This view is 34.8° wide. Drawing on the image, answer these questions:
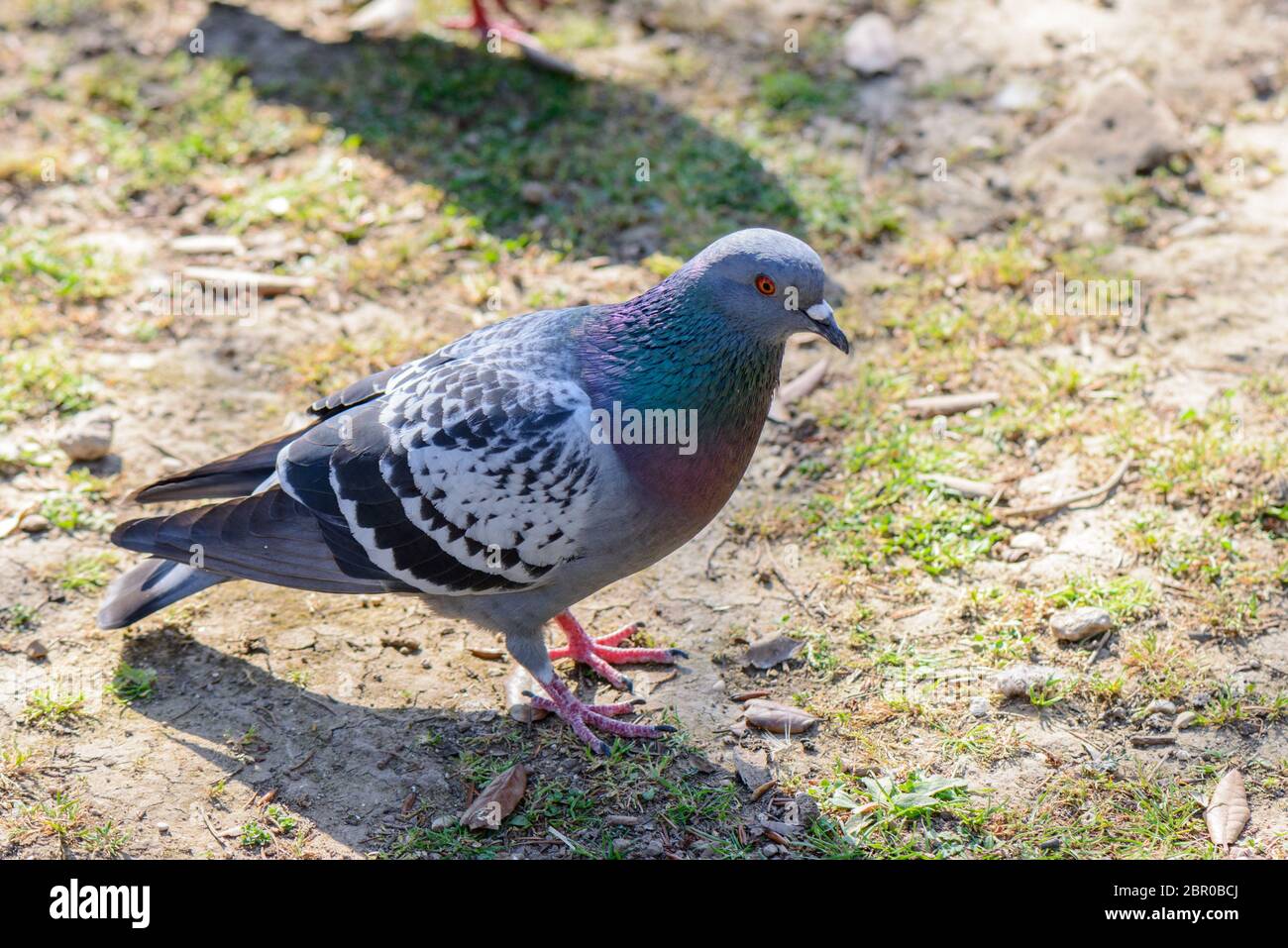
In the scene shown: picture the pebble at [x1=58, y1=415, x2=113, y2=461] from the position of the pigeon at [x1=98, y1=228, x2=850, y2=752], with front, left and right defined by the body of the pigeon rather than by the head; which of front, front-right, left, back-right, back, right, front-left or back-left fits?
back-left

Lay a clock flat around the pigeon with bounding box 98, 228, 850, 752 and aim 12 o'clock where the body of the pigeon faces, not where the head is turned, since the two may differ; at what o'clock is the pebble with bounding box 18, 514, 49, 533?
The pebble is roughly at 7 o'clock from the pigeon.

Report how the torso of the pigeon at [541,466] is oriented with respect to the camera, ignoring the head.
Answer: to the viewer's right

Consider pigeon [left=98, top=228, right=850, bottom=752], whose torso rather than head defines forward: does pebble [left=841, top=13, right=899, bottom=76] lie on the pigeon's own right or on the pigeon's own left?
on the pigeon's own left

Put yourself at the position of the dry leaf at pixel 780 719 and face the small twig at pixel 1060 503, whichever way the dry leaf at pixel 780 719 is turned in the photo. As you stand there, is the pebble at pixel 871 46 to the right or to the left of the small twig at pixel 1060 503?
left

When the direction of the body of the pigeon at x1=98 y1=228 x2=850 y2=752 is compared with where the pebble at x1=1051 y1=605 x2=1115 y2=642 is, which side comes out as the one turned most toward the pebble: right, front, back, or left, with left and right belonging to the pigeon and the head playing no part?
front

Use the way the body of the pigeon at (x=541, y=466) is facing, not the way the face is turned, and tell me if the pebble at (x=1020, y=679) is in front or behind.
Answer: in front

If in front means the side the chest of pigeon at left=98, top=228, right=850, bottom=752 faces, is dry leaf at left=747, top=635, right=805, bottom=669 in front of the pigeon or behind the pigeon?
in front
